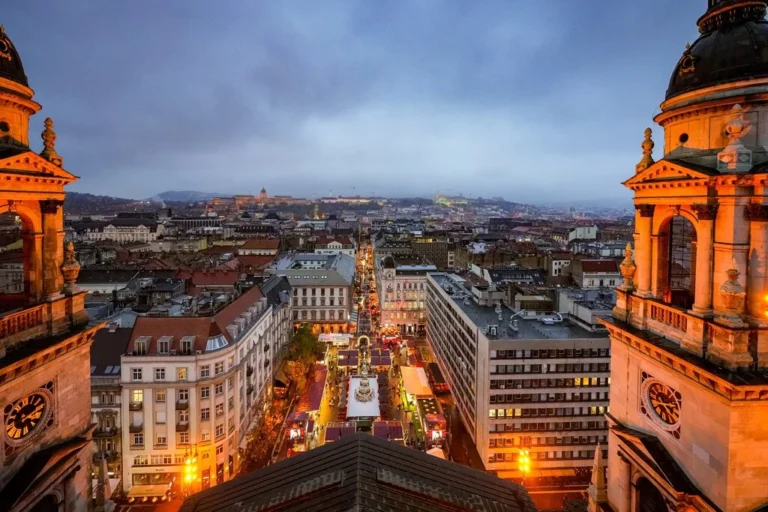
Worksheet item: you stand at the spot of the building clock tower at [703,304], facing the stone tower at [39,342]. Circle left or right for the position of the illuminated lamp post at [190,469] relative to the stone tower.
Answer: right

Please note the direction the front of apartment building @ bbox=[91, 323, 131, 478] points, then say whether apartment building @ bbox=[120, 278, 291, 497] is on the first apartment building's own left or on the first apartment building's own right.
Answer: on the first apartment building's own left

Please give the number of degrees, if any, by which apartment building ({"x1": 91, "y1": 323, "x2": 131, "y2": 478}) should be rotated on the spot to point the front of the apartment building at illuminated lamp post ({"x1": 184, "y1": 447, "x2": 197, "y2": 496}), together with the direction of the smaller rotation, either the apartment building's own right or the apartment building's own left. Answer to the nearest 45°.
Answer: approximately 45° to the apartment building's own left

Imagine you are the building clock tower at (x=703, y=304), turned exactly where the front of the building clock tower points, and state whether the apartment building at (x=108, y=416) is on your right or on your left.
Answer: on your right

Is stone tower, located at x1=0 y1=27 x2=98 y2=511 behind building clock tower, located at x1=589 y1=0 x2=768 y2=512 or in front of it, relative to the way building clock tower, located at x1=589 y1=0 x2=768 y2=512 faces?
in front

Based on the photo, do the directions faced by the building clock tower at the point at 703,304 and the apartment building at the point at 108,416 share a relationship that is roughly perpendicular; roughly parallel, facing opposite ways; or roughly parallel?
roughly perpendicular

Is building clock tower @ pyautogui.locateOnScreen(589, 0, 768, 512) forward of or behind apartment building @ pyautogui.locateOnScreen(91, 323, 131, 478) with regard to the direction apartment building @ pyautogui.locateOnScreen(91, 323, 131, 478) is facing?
forward

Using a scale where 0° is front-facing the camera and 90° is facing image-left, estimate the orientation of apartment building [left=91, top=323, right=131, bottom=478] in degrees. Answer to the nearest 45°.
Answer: approximately 0°

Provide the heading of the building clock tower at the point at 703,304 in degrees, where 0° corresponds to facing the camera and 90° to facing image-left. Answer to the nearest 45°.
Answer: approximately 45°
